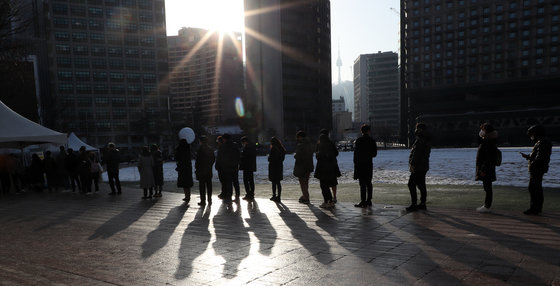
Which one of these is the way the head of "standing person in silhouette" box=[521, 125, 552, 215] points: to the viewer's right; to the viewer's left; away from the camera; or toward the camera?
to the viewer's left

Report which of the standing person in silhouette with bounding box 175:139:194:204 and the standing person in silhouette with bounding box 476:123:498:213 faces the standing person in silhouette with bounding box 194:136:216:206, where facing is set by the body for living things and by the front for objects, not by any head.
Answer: the standing person in silhouette with bounding box 476:123:498:213

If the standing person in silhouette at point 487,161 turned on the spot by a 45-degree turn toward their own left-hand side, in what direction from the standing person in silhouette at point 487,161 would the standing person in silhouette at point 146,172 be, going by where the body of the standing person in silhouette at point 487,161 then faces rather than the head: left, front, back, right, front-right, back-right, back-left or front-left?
front-right

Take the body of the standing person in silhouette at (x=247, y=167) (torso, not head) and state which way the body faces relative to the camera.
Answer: to the viewer's left

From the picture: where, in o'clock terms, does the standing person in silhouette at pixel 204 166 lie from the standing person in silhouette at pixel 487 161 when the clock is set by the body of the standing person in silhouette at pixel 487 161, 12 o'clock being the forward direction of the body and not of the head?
the standing person in silhouette at pixel 204 166 is roughly at 12 o'clock from the standing person in silhouette at pixel 487 161.

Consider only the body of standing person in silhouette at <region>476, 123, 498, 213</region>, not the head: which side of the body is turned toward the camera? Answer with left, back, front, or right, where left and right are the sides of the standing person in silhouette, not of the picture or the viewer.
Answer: left

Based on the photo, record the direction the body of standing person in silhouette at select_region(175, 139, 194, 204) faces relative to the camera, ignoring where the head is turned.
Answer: to the viewer's left

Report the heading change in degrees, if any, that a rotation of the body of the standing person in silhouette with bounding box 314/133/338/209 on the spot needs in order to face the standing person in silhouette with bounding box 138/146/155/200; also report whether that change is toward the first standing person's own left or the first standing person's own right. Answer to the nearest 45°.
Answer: approximately 45° to the first standing person's own right

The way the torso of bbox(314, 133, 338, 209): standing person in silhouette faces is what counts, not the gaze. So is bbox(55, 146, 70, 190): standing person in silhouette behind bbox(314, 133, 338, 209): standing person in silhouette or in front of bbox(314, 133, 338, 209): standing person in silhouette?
in front

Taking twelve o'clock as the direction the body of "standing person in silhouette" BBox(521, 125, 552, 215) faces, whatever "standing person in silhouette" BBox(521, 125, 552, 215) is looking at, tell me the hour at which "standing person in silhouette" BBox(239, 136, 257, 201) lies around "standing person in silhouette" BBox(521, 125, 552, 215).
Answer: "standing person in silhouette" BBox(239, 136, 257, 201) is roughly at 12 o'clock from "standing person in silhouette" BBox(521, 125, 552, 215).

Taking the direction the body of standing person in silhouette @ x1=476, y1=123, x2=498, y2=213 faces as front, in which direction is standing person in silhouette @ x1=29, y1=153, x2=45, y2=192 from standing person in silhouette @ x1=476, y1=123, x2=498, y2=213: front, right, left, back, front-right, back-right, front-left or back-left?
front

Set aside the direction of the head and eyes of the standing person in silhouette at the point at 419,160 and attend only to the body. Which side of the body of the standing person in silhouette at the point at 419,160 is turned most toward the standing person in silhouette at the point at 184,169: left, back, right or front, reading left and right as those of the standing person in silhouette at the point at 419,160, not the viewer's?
front

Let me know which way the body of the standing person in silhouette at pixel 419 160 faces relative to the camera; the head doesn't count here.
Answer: to the viewer's left

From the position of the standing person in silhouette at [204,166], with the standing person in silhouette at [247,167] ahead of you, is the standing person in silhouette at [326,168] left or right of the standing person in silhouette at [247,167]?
right

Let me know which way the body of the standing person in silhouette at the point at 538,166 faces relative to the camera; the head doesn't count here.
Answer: to the viewer's left

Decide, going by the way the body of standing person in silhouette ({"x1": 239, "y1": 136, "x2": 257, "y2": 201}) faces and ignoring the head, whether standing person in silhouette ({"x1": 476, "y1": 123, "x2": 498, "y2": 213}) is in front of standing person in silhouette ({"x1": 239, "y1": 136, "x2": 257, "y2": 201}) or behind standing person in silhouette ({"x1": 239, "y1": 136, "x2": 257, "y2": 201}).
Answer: behind

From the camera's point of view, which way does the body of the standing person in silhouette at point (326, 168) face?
to the viewer's left

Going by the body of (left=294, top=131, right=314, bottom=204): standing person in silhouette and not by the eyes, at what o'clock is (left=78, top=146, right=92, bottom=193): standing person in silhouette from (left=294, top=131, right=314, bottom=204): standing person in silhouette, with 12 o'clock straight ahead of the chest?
(left=78, top=146, right=92, bottom=193): standing person in silhouette is roughly at 1 o'clock from (left=294, top=131, right=314, bottom=204): standing person in silhouette.

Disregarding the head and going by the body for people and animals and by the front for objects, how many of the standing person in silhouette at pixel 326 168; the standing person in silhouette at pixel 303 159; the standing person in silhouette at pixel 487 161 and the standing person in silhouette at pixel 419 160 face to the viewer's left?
4

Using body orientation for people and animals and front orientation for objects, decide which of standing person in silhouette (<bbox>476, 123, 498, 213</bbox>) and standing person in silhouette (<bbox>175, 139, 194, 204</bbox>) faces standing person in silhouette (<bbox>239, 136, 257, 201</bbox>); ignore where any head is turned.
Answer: standing person in silhouette (<bbox>476, 123, 498, 213</bbox>)
